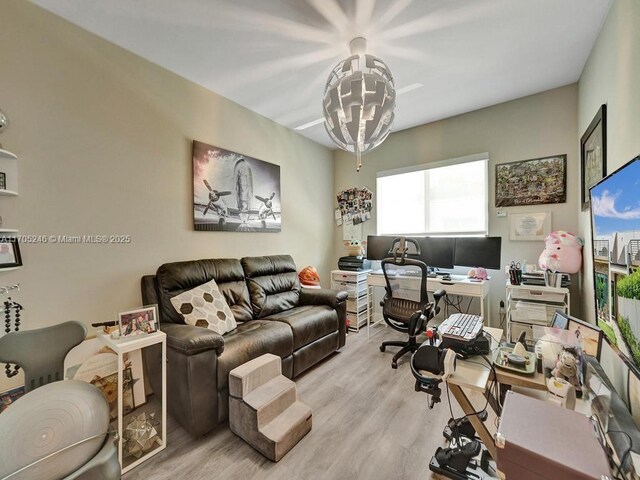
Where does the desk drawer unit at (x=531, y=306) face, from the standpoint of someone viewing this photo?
facing the viewer

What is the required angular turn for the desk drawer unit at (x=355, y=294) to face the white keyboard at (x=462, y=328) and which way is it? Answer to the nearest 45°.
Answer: approximately 45° to its left

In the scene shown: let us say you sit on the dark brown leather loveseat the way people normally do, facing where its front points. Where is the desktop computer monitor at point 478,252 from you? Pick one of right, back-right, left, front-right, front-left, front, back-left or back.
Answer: front-left

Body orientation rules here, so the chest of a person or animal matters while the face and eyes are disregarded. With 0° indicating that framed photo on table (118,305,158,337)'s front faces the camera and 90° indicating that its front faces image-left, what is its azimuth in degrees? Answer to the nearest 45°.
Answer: approximately 315°

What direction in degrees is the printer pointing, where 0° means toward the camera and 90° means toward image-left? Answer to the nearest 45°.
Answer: approximately 45°

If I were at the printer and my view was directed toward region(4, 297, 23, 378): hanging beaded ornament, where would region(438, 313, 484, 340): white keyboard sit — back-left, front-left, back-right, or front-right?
front-left

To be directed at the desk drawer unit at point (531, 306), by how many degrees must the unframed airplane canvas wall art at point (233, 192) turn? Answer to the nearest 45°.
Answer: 0° — it already faces it

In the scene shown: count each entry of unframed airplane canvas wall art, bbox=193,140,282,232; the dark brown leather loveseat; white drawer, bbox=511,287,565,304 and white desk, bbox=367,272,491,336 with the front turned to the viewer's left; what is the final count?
0

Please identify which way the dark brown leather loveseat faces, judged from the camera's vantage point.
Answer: facing the viewer and to the right of the viewer

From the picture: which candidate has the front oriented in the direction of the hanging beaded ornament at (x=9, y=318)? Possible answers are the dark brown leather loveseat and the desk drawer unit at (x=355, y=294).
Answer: the desk drawer unit

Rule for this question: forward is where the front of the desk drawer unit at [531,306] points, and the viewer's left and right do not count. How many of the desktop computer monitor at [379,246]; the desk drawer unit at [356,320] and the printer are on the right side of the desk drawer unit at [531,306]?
3

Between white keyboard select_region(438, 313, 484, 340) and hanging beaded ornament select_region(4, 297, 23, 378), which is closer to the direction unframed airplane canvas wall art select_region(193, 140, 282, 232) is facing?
the white keyboard

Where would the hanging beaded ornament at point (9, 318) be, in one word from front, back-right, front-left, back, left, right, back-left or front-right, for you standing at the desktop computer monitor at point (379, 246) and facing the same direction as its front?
front-right

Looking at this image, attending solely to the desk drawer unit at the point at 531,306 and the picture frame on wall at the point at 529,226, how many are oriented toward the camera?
2

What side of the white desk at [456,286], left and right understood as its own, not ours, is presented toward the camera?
front

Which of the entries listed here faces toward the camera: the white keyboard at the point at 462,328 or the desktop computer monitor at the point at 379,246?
the desktop computer monitor

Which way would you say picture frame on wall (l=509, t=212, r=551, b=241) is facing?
toward the camera

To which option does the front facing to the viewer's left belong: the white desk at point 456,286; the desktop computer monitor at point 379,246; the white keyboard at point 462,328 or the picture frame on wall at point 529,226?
the white keyboard
